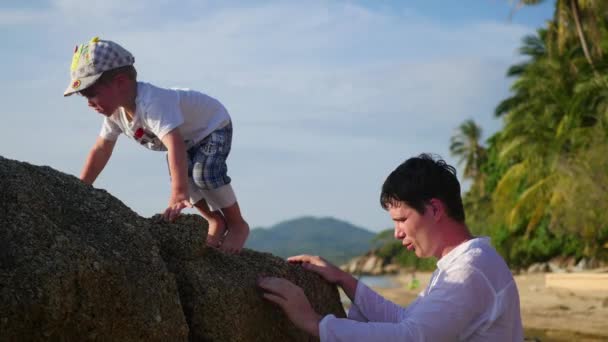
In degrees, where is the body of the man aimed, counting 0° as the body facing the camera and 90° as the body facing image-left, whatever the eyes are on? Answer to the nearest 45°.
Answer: approximately 90°

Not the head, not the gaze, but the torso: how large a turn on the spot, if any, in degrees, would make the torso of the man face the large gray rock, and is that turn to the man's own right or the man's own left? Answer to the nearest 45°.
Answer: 0° — they already face it

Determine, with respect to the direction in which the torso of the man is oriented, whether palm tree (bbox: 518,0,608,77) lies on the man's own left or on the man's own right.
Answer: on the man's own right

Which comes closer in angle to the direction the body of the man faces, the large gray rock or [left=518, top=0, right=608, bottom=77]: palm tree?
the large gray rock
